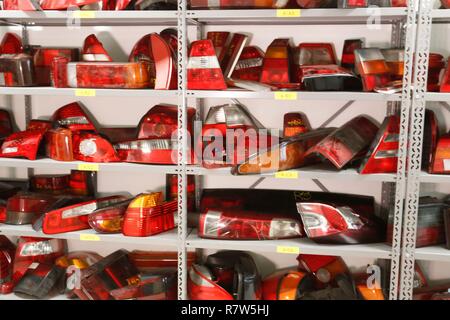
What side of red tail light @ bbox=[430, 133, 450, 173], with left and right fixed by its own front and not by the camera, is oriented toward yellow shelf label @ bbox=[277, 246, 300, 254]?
right

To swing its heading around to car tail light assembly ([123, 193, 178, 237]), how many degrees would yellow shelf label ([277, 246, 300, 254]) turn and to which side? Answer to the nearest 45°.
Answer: approximately 90° to its right

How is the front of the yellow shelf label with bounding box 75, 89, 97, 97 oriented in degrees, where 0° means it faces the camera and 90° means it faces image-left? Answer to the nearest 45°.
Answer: approximately 0°

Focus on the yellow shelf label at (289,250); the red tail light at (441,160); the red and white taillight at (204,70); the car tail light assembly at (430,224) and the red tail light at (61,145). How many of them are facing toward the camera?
5

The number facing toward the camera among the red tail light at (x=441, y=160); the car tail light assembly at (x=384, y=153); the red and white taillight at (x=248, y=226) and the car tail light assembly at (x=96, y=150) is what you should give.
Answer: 4

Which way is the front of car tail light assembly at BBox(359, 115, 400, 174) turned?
toward the camera

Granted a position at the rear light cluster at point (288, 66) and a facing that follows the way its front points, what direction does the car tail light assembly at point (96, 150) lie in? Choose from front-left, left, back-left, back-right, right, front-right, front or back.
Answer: right

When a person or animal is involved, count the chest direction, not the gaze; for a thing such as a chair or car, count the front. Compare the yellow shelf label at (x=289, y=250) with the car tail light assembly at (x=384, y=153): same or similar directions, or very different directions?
same or similar directions

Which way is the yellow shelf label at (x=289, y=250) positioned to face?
toward the camera

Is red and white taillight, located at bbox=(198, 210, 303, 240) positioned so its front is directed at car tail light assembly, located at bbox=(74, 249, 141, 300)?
no

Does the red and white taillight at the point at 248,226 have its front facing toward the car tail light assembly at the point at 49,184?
no

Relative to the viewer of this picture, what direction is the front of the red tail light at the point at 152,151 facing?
facing the viewer
